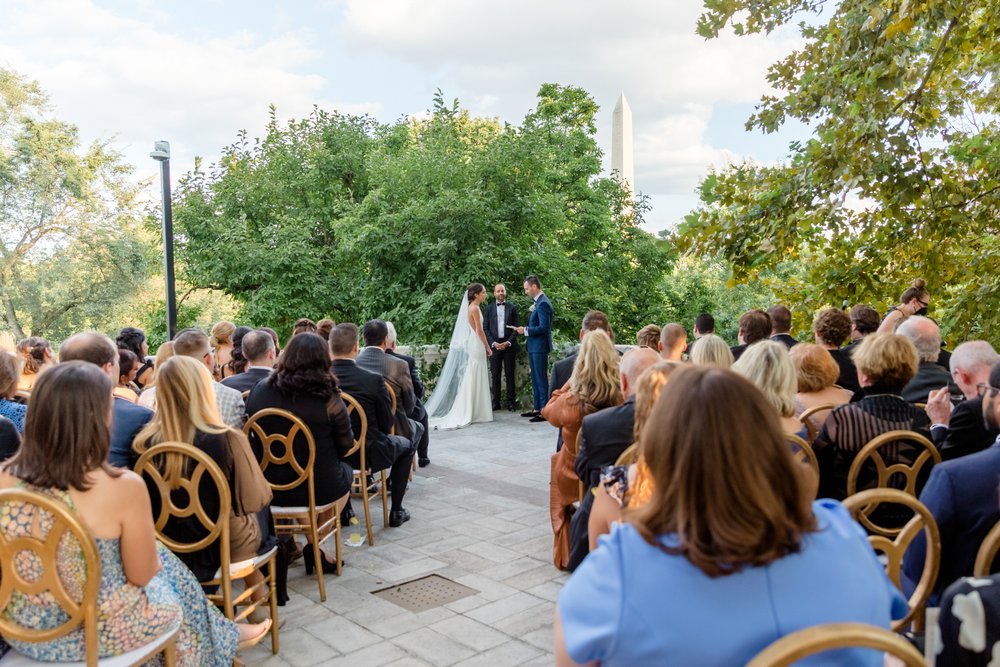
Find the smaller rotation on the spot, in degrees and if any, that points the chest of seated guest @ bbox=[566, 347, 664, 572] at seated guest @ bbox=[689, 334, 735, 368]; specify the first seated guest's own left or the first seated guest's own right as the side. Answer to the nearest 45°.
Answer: approximately 45° to the first seated guest's own right

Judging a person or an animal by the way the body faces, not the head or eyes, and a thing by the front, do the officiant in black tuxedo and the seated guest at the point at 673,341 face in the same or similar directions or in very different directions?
very different directions

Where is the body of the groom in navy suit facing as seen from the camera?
to the viewer's left

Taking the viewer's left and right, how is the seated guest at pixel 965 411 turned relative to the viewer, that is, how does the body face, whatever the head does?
facing away from the viewer and to the left of the viewer

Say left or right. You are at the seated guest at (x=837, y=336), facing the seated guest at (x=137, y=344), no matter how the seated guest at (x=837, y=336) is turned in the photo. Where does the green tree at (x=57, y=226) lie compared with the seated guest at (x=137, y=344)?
right

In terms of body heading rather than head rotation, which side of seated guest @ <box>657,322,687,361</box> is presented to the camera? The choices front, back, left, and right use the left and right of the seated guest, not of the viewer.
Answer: back

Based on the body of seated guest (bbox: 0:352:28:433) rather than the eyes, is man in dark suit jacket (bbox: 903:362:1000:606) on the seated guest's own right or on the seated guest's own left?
on the seated guest's own right

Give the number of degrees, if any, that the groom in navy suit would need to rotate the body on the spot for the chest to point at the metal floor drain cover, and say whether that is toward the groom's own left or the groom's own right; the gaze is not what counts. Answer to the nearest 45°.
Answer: approximately 90° to the groom's own left

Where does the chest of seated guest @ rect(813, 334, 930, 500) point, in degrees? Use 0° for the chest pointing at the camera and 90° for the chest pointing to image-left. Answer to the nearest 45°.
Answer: approximately 135°

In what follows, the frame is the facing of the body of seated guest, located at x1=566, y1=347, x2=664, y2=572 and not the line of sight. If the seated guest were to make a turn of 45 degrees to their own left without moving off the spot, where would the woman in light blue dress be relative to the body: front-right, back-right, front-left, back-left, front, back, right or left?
back-left

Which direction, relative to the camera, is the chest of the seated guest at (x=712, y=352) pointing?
away from the camera

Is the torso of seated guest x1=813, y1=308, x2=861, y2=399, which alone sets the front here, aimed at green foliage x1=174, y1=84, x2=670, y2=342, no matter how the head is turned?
yes

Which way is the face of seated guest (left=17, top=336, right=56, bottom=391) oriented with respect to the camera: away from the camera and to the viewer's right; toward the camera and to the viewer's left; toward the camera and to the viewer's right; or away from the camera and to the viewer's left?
away from the camera and to the viewer's right

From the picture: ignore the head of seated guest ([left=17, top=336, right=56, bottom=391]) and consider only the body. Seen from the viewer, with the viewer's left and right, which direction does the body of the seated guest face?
facing away from the viewer and to the right of the viewer

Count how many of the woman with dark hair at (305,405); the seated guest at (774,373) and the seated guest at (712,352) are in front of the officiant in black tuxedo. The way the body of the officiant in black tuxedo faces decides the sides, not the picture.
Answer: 3

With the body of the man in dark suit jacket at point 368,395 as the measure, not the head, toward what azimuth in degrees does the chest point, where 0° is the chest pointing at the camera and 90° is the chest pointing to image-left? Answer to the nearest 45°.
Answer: approximately 225°

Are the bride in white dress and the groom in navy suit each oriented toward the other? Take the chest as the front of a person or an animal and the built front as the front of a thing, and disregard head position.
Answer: yes

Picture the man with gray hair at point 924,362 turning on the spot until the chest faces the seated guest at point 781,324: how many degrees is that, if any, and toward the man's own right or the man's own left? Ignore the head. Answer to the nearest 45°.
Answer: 0° — they already face them
